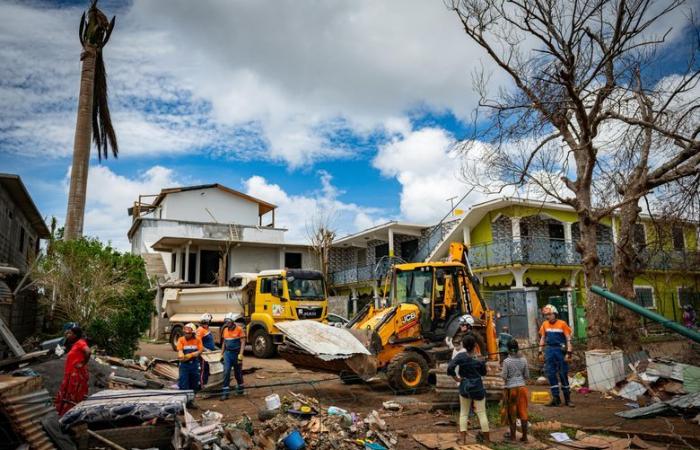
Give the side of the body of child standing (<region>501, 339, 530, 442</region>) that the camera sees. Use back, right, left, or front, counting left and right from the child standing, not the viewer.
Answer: back

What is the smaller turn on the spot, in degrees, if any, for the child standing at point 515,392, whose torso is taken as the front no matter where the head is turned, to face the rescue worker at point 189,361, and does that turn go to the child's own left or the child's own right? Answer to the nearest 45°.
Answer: approximately 90° to the child's own left

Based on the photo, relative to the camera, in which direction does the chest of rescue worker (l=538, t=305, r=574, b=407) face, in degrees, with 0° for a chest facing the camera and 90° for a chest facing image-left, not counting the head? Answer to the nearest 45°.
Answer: approximately 45°

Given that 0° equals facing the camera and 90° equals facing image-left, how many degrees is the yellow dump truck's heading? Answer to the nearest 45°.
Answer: approximately 315°

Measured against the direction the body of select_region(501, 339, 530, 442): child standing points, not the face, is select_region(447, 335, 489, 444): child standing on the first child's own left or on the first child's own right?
on the first child's own left

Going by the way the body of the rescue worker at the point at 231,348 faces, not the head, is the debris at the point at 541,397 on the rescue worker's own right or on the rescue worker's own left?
on the rescue worker's own left

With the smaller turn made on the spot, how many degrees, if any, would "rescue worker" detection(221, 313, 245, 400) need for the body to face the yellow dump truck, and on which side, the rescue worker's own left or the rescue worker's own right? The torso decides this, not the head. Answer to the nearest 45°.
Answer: approximately 180°

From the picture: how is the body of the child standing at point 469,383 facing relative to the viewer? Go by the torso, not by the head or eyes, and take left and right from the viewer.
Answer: facing away from the viewer
